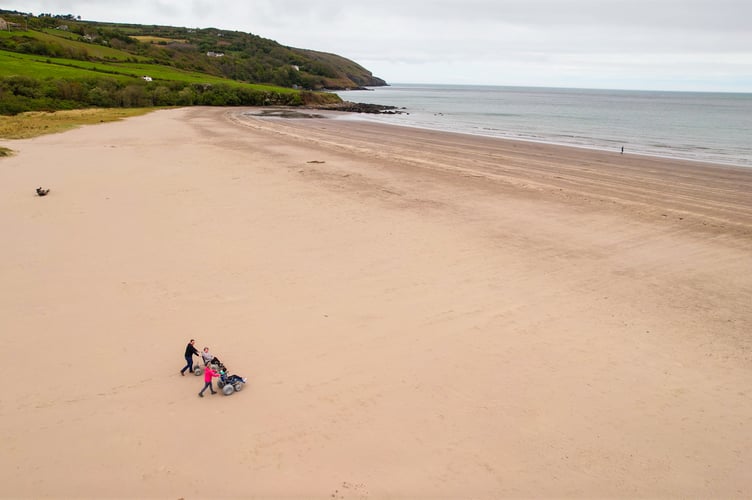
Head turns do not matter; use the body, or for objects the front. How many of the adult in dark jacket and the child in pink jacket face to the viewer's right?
2

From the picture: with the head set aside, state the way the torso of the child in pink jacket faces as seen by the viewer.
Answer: to the viewer's right

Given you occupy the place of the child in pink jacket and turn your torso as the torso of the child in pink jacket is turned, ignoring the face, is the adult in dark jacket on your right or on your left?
on your left

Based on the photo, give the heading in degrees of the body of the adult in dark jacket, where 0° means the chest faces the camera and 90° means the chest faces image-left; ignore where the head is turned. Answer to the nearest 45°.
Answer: approximately 270°

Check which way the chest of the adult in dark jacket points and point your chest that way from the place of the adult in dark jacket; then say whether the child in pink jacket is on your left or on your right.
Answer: on your right
